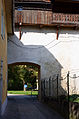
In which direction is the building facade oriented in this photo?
toward the camera

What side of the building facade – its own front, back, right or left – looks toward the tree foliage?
back
